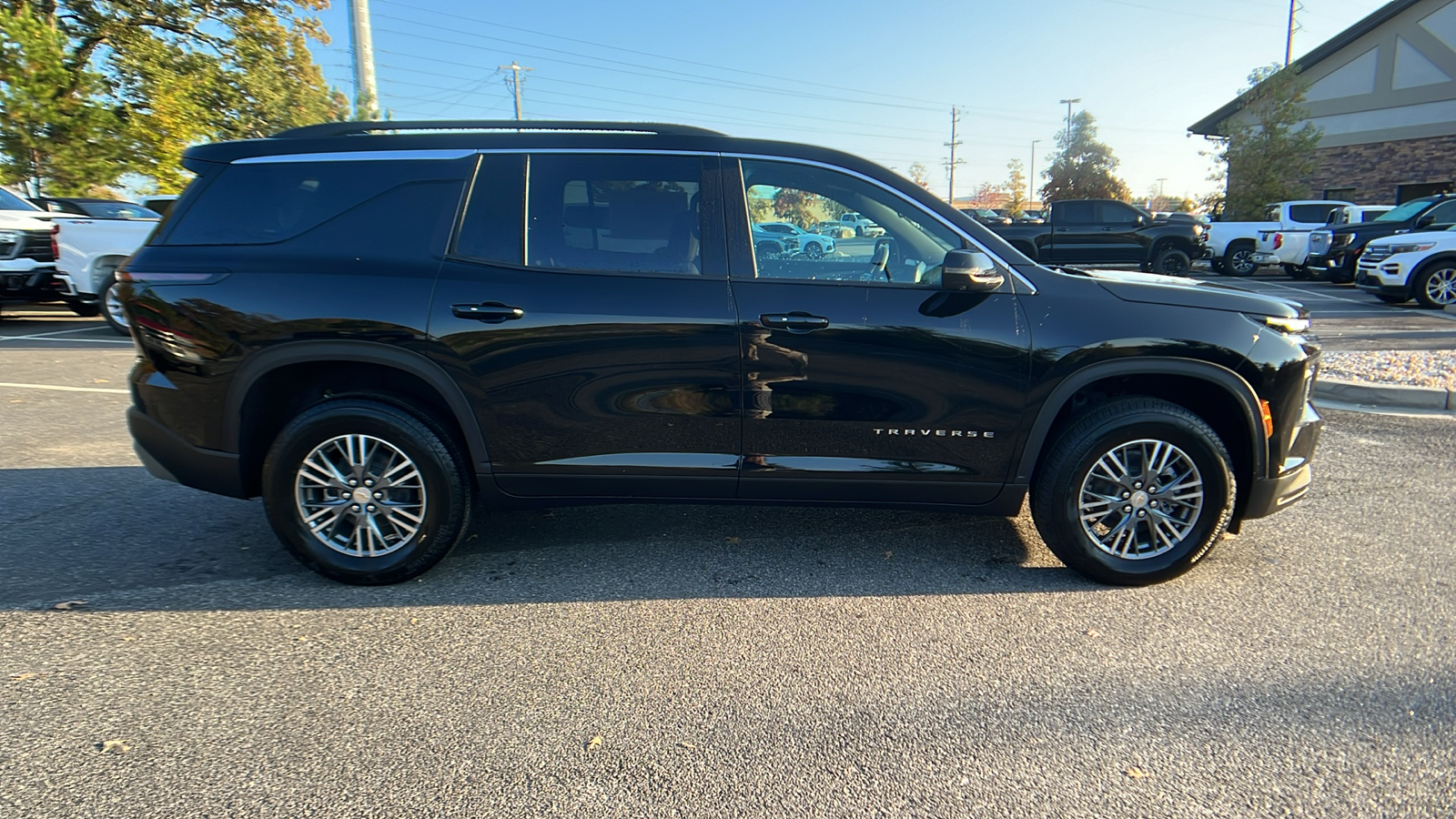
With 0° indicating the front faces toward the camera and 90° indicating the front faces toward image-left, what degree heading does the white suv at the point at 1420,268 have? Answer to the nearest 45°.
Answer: approximately 45°

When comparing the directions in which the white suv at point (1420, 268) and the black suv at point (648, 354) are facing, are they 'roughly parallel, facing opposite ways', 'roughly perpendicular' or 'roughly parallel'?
roughly parallel, facing opposite ways

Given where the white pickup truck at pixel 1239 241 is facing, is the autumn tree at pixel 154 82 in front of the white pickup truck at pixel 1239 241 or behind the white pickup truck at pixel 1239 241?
behind

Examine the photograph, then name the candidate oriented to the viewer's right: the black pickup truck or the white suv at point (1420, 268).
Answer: the black pickup truck

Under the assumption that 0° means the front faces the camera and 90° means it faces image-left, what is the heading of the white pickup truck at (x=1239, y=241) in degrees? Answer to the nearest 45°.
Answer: approximately 270°

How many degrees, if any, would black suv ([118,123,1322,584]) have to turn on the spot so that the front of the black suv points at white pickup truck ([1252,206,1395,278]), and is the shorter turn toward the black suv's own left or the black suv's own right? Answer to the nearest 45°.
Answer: approximately 45° to the black suv's own left

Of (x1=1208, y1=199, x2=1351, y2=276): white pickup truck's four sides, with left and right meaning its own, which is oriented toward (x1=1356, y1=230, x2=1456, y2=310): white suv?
right

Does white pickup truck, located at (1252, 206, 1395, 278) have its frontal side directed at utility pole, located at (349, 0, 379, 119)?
no

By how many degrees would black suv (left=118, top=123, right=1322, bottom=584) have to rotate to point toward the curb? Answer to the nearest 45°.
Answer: approximately 45° to its left

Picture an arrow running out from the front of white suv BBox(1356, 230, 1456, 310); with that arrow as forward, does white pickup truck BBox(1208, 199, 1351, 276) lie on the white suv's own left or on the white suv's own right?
on the white suv's own right

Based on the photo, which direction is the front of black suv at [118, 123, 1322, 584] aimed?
to the viewer's right

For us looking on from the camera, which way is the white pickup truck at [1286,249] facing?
facing away from the viewer and to the right of the viewer

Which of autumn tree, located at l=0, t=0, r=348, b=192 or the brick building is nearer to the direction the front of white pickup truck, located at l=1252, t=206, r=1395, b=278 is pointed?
the brick building

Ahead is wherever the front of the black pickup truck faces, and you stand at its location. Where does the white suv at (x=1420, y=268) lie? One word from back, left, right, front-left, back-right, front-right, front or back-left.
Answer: front-right

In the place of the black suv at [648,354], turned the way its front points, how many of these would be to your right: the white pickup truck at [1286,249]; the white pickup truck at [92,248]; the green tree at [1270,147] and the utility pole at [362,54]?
0

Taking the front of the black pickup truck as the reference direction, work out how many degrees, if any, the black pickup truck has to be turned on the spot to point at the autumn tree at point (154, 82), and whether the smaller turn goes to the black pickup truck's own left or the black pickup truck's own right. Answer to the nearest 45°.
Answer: approximately 180°

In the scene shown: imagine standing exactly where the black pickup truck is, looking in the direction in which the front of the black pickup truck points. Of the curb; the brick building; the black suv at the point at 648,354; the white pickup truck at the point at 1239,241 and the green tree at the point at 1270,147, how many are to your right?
2

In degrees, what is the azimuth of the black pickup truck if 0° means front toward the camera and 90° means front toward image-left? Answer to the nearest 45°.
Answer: approximately 270°
